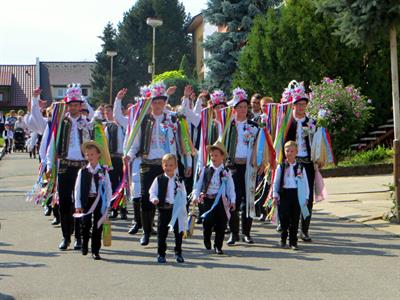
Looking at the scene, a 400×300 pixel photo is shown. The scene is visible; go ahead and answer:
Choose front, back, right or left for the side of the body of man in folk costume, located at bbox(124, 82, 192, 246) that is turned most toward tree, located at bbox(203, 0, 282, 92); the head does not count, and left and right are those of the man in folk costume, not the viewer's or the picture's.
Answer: back

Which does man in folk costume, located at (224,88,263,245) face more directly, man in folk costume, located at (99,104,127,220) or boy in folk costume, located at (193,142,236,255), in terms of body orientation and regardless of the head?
the boy in folk costume

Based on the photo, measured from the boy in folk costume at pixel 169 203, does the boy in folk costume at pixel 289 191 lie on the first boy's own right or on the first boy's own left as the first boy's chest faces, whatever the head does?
on the first boy's own left

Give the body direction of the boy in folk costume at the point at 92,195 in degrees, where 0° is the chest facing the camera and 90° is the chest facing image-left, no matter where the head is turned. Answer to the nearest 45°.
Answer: approximately 0°

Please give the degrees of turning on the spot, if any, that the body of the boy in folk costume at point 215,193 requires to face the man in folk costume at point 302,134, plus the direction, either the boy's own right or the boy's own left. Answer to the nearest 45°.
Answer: approximately 135° to the boy's own left

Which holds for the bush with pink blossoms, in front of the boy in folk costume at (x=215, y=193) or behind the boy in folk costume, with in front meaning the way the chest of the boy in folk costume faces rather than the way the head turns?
behind

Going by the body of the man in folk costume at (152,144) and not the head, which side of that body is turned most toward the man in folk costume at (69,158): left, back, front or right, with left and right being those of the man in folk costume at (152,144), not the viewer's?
right

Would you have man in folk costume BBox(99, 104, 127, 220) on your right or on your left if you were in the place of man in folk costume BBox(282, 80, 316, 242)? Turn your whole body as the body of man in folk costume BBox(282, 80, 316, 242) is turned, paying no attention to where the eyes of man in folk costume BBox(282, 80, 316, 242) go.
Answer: on your right

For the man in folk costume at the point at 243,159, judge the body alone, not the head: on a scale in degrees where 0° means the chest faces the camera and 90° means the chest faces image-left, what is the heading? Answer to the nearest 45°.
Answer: approximately 0°
